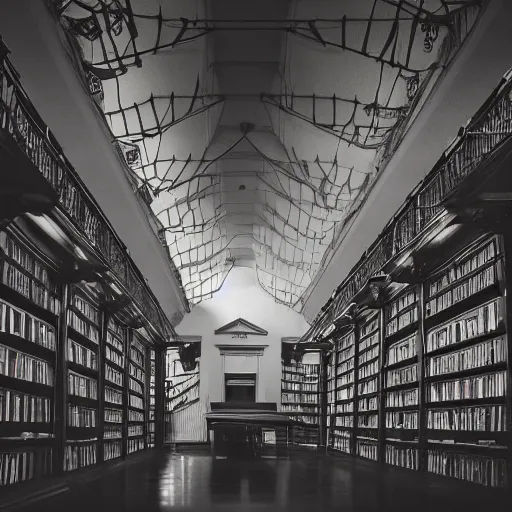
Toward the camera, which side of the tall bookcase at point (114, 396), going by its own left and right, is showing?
right

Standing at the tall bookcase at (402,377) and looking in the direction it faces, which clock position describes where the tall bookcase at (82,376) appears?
the tall bookcase at (82,376) is roughly at 1 o'clock from the tall bookcase at (402,377).

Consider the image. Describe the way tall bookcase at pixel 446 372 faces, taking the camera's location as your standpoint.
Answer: facing the viewer and to the left of the viewer

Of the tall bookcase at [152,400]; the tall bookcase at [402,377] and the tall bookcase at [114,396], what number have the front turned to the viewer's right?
2

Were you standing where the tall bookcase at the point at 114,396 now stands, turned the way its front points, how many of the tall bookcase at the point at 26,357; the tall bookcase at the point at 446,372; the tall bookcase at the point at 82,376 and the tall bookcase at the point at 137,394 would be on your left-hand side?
1

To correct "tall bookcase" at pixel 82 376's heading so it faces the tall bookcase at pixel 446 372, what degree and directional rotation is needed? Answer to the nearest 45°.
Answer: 0° — it already faces it

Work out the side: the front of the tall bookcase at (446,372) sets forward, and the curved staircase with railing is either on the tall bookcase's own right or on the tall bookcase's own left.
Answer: on the tall bookcase's own right

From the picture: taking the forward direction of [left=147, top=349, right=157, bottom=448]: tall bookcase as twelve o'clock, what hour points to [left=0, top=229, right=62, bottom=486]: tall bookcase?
[left=0, top=229, right=62, bottom=486]: tall bookcase is roughly at 3 o'clock from [left=147, top=349, right=157, bottom=448]: tall bookcase.

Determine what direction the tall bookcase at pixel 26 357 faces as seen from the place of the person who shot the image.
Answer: facing the viewer and to the right of the viewer

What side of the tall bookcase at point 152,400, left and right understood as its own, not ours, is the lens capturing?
right

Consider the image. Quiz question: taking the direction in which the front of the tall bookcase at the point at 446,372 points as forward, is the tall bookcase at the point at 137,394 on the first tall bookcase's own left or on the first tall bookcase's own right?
on the first tall bookcase's own right

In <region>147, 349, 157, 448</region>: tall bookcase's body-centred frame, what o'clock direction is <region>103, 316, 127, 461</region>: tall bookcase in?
<region>103, 316, 127, 461</region>: tall bookcase is roughly at 3 o'clock from <region>147, 349, 157, 448</region>: tall bookcase.
